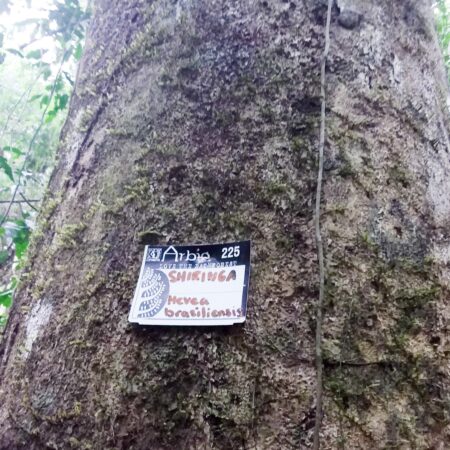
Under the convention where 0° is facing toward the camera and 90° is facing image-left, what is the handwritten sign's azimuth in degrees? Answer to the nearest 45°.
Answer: approximately 0°
